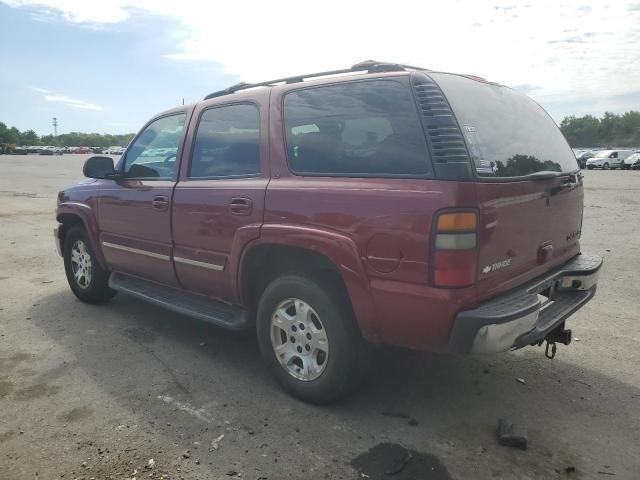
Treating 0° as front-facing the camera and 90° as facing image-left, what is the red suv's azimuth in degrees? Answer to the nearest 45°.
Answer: approximately 135°

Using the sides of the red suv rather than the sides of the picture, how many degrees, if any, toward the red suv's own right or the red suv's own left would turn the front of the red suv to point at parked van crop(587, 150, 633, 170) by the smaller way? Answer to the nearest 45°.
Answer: approximately 90° to the red suv's own right

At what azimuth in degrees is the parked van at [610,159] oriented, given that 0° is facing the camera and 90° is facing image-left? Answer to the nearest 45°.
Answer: approximately 45°

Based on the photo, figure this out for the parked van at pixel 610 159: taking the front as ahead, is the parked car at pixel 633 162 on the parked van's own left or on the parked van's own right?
on the parked van's own left

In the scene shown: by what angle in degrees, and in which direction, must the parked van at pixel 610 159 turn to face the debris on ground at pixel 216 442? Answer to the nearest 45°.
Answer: approximately 45° to its left

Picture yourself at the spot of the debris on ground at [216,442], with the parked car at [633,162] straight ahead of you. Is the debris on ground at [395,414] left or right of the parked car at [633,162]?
right

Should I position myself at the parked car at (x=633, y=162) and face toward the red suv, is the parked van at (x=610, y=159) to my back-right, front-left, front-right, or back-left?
back-right
